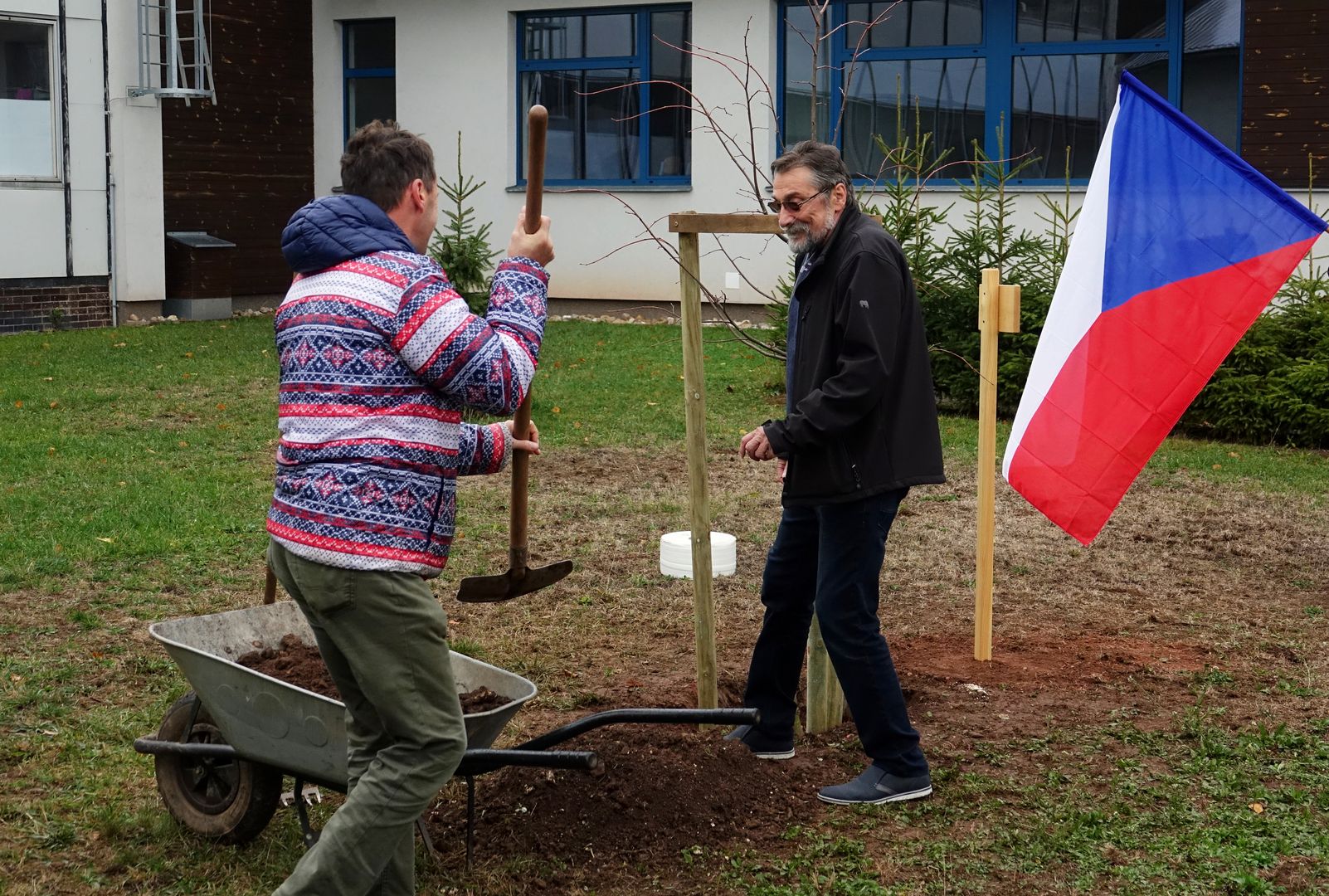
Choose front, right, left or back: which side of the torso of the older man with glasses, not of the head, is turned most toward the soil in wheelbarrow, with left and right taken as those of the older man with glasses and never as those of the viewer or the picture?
front

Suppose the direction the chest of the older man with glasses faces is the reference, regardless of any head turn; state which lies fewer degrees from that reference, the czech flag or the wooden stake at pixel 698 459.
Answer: the wooden stake

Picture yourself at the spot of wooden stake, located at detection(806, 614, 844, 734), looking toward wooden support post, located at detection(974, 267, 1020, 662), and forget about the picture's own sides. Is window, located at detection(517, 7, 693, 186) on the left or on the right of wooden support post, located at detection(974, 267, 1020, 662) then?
left

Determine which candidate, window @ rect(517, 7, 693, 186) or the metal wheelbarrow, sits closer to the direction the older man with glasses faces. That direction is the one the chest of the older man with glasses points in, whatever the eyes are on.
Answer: the metal wheelbarrow

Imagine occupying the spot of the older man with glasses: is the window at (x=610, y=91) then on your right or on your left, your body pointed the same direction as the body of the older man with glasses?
on your right

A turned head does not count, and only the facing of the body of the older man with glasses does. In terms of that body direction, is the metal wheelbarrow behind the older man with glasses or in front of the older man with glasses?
in front

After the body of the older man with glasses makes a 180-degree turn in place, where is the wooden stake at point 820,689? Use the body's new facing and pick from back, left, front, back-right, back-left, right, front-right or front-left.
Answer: left

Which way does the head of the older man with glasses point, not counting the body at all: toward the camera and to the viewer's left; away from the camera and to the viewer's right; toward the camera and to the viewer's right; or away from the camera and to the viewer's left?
toward the camera and to the viewer's left

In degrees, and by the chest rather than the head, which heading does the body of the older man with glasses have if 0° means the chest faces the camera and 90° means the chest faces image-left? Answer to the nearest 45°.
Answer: approximately 90°
